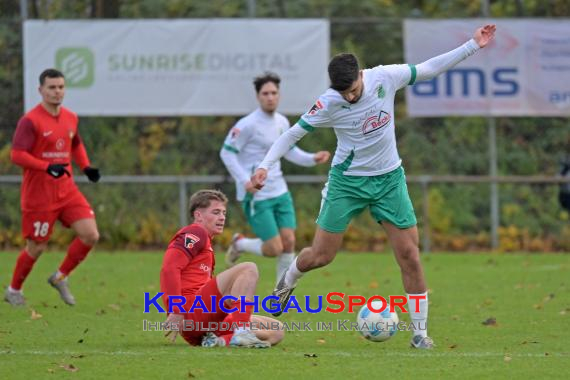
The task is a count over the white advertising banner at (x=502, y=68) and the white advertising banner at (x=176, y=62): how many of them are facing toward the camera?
2

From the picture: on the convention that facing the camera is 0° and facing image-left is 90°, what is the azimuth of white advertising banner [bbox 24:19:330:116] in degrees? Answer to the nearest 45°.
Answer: approximately 0°

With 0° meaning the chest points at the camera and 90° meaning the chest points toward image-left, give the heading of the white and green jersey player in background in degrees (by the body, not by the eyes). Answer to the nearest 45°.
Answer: approximately 315°

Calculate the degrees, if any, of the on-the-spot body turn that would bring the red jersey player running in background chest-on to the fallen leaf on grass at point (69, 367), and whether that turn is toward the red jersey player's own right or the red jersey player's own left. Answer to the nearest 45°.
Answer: approximately 45° to the red jersey player's own right

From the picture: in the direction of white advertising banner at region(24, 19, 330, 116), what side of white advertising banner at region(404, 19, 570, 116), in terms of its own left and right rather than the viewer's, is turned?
right

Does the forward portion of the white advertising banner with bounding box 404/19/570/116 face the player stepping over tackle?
yes

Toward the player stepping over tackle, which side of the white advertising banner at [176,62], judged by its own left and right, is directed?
front
